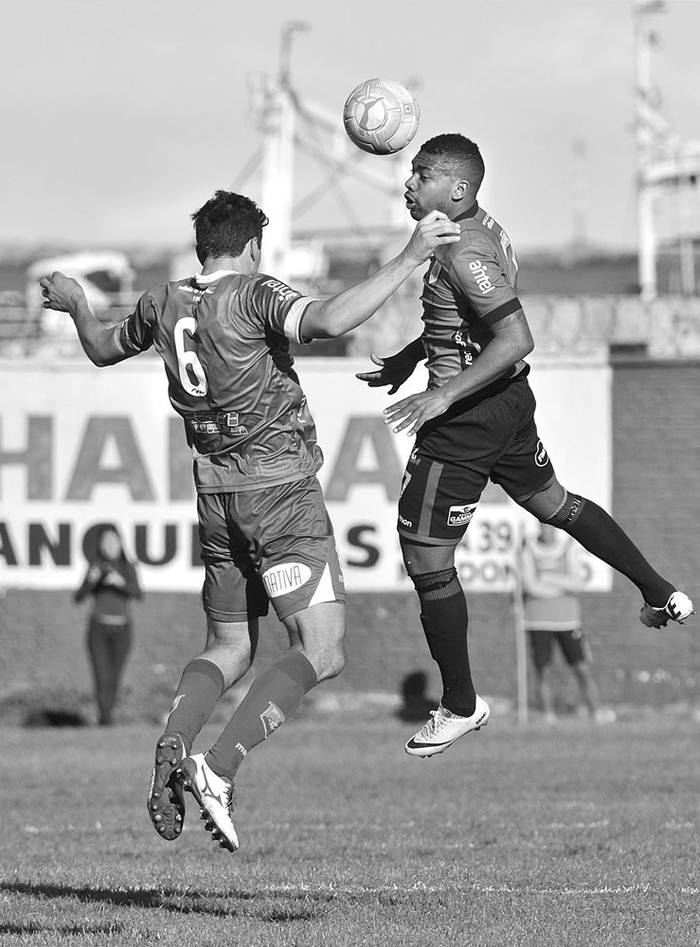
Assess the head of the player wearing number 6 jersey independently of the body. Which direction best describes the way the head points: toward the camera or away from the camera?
away from the camera

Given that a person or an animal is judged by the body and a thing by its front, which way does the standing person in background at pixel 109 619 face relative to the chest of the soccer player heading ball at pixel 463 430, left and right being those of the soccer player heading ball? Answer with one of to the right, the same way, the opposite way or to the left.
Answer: to the left

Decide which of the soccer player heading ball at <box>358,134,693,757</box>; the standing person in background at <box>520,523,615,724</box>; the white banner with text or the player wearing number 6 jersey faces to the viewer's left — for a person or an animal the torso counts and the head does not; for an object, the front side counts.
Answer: the soccer player heading ball

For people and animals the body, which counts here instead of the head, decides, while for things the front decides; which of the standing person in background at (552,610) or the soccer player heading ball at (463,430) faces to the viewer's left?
the soccer player heading ball

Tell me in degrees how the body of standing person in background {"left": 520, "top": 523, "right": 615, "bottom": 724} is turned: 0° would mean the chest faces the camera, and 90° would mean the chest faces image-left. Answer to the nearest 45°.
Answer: approximately 0°

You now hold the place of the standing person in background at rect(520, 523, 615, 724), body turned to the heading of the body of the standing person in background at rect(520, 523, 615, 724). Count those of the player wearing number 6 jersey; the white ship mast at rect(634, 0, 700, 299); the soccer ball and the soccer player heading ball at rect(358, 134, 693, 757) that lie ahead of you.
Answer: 3

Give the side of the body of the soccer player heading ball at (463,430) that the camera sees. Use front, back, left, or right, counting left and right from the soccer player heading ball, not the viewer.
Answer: left
